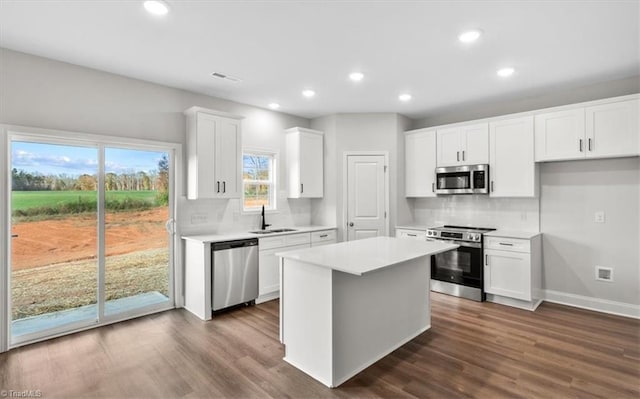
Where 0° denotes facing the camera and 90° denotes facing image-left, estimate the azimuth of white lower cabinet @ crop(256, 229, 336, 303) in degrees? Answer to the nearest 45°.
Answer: approximately 315°

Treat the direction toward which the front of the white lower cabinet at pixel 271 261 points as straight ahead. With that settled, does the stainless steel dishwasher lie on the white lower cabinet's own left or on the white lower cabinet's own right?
on the white lower cabinet's own right

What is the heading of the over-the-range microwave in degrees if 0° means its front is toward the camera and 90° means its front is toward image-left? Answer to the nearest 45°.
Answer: approximately 0°

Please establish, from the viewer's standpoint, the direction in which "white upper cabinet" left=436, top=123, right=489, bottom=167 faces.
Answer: facing the viewer and to the left of the viewer

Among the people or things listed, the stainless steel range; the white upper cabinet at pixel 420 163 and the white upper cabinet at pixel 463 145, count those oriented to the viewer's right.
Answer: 0

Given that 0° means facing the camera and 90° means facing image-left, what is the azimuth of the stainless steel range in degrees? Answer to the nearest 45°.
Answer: approximately 45°

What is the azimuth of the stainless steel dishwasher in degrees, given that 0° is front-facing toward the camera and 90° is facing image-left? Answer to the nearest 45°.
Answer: approximately 315°
